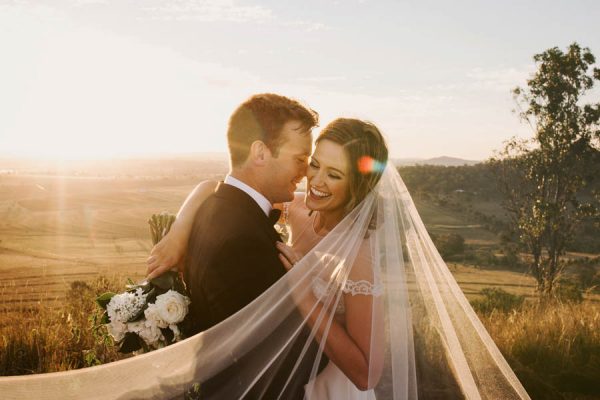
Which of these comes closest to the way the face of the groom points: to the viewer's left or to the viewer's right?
to the viewer's right

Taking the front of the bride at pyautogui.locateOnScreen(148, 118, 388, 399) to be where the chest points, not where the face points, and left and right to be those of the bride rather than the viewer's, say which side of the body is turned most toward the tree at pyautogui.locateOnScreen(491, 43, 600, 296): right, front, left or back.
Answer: back

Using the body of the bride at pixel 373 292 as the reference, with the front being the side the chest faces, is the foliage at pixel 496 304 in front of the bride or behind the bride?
behind

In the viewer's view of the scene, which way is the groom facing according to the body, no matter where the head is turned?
to the viewer's right

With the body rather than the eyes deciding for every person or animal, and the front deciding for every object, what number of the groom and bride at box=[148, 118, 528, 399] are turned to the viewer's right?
1

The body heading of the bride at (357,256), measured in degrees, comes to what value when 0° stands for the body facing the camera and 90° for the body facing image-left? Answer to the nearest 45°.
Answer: approximately 45°

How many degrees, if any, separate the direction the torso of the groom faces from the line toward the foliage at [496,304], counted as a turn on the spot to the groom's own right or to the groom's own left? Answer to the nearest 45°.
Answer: approximately 45° to the groom's own left

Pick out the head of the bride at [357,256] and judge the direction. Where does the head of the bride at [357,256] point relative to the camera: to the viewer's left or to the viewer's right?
to the viewer's left
